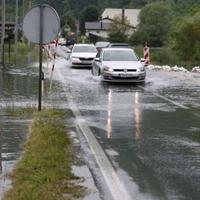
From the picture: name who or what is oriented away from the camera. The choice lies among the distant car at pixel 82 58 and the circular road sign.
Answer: the circular road sign

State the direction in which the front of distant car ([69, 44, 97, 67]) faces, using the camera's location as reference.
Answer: facing the viewer

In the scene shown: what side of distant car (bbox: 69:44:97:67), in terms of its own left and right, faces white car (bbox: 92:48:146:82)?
front

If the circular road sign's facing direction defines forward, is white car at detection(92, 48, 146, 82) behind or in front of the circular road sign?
in front

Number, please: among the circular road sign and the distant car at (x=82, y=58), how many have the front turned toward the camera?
1

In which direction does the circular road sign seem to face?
away from the camera

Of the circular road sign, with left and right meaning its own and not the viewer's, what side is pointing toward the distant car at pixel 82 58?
front

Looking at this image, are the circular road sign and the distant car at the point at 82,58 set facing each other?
yes

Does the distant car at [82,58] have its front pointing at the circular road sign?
yes

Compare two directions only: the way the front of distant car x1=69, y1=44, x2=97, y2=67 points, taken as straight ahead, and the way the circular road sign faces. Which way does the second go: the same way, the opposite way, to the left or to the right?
the opposite way
